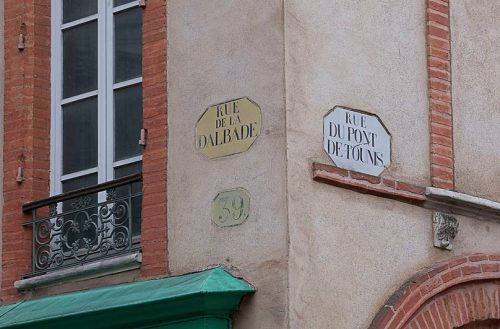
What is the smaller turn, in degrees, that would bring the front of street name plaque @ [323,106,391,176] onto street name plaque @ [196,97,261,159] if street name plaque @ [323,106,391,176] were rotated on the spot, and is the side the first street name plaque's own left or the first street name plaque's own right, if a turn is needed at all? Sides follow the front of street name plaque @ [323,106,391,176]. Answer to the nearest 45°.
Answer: approximately 135° to the first street name plaque's own right

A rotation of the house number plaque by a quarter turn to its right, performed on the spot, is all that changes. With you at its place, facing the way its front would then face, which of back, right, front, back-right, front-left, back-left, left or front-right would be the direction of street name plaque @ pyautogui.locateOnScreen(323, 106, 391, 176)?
back-right

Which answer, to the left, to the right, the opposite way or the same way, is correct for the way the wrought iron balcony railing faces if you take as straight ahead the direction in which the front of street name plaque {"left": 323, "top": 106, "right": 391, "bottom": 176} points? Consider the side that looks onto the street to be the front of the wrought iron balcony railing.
to the right

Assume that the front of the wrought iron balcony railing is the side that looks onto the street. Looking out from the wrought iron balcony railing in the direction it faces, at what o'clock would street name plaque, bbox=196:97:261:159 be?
The street name plaque is roughly at 9 o'clock from the wrought iron balcony railing.

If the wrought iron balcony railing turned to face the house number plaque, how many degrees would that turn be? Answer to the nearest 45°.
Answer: approximately 90° to its left

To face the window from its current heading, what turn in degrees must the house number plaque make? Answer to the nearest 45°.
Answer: approximately 90° to its right

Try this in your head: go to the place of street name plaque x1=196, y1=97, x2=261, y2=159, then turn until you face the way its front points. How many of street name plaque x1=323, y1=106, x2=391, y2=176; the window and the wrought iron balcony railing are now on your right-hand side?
2
